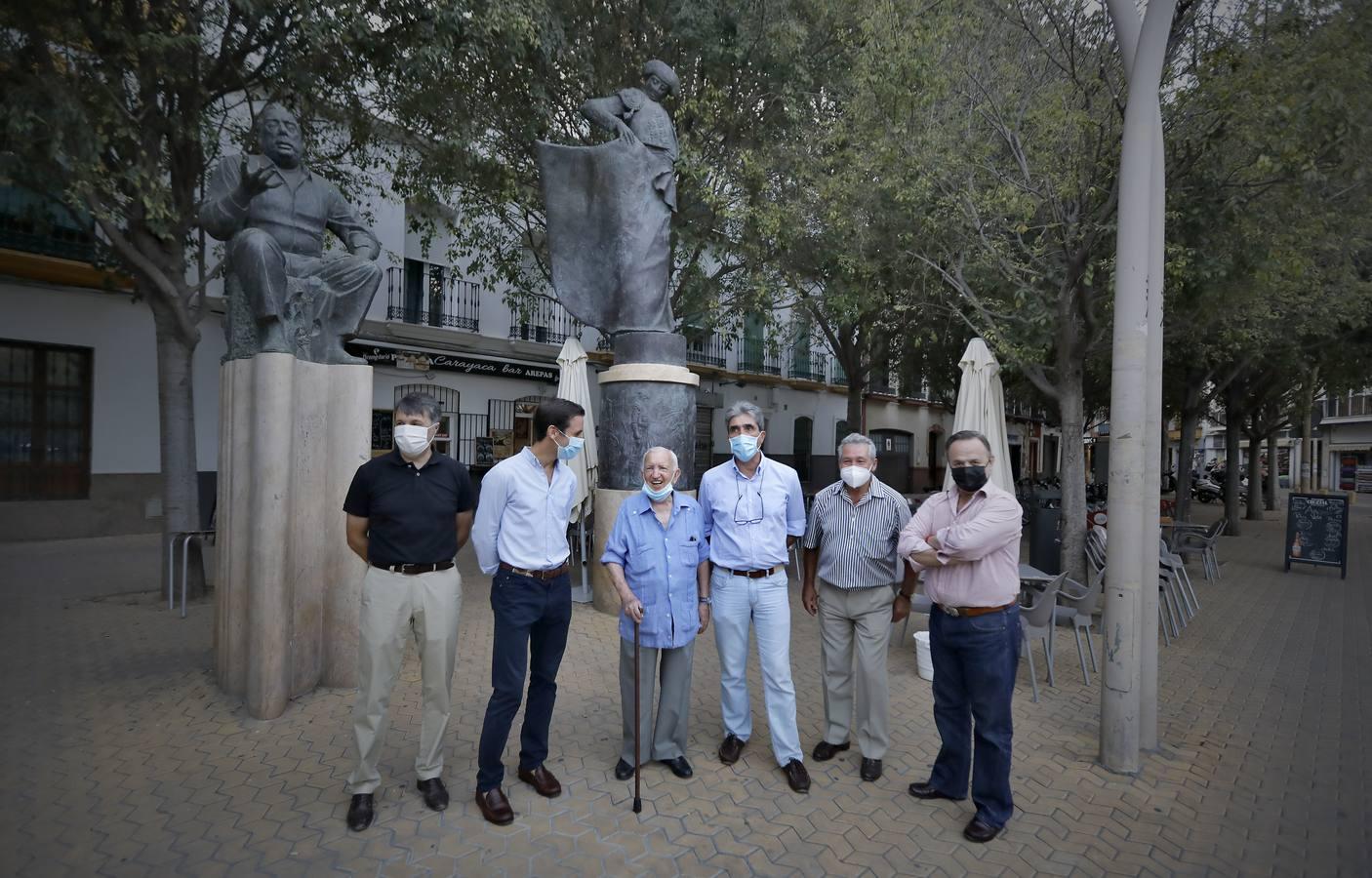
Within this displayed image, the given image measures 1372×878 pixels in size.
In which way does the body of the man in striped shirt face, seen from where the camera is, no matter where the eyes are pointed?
toward the camera

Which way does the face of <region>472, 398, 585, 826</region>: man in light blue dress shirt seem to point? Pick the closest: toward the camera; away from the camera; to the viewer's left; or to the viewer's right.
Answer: to the viewer's right

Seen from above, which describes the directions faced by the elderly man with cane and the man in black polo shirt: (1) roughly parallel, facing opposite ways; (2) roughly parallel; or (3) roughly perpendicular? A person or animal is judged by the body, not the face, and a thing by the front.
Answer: roughly parallel

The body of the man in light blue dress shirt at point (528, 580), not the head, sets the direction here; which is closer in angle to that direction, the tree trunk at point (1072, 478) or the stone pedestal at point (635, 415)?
the tree trunk

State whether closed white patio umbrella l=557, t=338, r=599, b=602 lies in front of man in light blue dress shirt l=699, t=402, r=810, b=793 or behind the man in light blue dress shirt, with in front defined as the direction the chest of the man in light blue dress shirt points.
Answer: behind

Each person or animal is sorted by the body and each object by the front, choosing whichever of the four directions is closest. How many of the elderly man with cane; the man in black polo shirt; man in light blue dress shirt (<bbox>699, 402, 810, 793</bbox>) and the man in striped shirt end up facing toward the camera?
4

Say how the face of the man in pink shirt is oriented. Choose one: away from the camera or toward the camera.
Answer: toward the camera

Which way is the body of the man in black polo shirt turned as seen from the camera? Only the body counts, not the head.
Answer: toward the camera

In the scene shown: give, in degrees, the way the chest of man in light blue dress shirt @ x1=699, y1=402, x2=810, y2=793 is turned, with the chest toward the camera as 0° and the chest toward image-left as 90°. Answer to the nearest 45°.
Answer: approximately 0°

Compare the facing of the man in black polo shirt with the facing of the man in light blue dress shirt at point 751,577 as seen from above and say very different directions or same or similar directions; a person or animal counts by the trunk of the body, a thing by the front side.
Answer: same or similar directions

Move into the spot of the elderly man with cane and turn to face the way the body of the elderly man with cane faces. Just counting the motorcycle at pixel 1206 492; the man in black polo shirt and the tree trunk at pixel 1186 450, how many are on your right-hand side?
1

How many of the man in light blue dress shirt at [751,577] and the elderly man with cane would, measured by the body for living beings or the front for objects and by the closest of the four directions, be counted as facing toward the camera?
2

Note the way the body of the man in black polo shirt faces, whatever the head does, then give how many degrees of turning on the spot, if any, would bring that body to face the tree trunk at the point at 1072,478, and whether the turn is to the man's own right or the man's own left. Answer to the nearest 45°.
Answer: approximately 90° to the man's own left

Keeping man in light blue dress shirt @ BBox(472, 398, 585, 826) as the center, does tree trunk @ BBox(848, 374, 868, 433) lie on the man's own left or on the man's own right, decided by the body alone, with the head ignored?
on the man's own left

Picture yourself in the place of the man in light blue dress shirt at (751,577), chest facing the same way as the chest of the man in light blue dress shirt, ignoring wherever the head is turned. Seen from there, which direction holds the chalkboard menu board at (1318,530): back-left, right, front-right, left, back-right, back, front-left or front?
back-left

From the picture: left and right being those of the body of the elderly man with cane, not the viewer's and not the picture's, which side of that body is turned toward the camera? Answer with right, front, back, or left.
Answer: front

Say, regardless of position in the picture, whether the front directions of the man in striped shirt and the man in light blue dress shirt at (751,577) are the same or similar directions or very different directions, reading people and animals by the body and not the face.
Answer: same or similar directions
